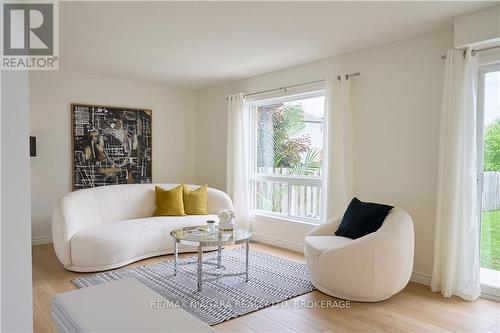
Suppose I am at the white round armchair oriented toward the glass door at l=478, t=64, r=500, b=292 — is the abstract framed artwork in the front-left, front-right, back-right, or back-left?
back-left

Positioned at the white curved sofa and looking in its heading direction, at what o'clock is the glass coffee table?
The glass coffee table is roughly at 12 o'clock from the white curved sofa.

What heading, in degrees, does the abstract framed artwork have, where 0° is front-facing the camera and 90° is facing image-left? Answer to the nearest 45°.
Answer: approximately 315°

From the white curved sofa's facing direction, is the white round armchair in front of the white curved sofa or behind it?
in front

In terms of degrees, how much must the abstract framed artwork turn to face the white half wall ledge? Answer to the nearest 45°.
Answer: approximately 45° to its right

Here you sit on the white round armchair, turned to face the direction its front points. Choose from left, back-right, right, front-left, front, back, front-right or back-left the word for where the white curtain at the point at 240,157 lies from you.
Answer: front-right

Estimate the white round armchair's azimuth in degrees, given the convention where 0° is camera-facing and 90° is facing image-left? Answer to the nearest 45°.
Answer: approximately 90°
